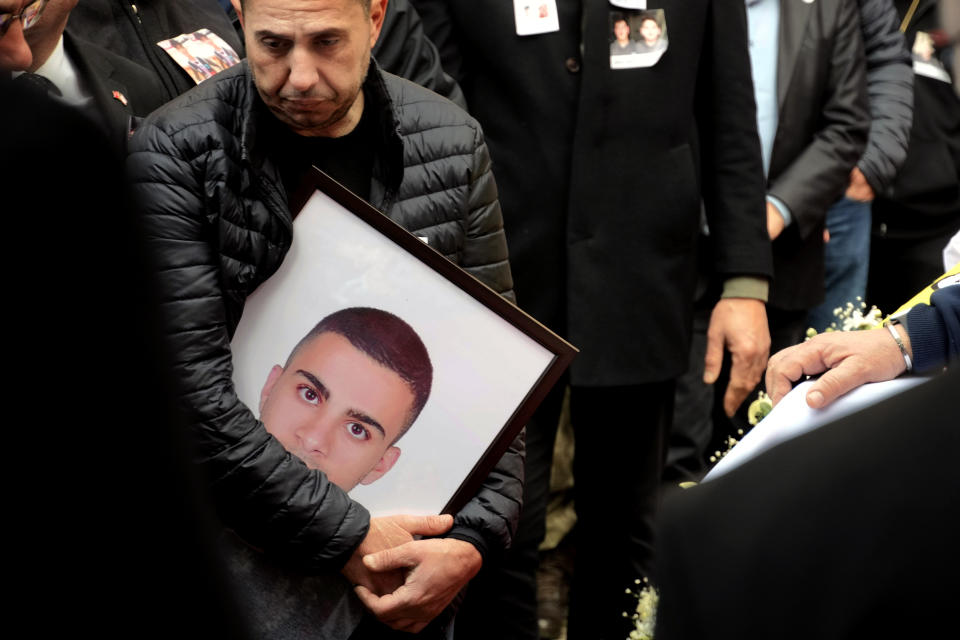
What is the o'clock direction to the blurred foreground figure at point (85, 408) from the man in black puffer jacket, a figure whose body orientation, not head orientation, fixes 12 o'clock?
The blurred foreground figure is roughly at 12 o'clock from the man in black puffer jacket.

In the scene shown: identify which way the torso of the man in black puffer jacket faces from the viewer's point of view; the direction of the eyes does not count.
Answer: toward the camera

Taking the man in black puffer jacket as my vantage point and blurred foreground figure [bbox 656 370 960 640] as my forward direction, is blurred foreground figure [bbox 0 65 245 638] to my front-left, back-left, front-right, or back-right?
front-right

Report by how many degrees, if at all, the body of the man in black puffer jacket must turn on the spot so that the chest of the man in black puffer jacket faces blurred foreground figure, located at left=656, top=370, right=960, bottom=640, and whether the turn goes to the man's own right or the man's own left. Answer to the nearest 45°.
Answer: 0° — they already face them

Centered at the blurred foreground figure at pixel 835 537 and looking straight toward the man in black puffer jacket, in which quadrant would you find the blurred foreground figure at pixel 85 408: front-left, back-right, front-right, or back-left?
front-left

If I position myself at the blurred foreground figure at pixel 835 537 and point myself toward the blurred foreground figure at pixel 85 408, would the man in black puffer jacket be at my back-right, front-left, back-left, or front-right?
front-right

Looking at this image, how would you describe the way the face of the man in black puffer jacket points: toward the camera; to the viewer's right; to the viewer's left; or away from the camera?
toward the camera
